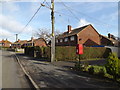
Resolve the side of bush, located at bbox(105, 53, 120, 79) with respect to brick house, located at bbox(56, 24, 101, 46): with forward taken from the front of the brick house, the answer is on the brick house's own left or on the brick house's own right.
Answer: on the brick house's own left

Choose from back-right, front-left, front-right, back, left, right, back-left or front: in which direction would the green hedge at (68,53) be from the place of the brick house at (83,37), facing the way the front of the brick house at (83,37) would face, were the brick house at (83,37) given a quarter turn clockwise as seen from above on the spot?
back-left

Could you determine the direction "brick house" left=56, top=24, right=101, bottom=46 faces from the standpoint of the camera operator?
facing the viewer and to the left of the viewer

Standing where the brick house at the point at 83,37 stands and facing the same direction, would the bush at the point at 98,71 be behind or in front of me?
in front
